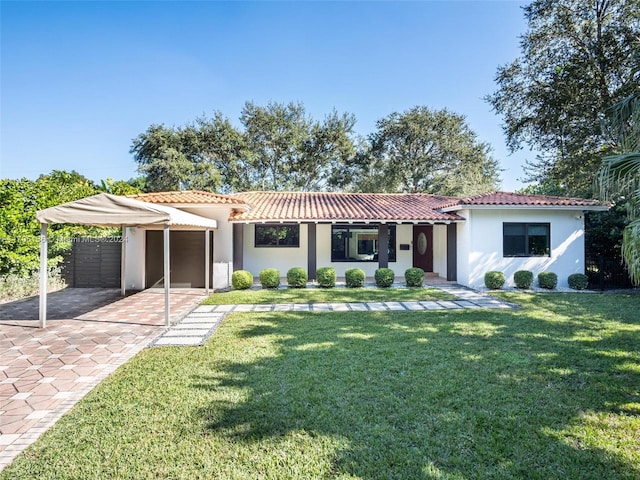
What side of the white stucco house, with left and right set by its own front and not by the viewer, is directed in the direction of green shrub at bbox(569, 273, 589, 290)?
left

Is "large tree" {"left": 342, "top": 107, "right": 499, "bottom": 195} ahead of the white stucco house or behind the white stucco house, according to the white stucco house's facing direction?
behind

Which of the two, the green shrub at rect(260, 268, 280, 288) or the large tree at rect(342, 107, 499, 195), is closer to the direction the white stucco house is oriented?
the green shrub

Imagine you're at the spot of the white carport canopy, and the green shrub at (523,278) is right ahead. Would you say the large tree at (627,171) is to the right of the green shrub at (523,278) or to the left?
right

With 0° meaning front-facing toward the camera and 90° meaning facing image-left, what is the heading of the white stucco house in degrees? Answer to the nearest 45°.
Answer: approximately 0°

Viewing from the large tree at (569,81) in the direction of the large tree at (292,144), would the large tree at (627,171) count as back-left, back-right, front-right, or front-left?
back-left

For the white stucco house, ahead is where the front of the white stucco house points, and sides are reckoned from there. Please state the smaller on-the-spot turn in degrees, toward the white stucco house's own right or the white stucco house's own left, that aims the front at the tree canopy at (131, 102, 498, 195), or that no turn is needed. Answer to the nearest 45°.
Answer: approximately 180°

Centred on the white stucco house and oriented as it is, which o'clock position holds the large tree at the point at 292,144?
The large tree is roughly at 5 o'clock from the white stucco house.

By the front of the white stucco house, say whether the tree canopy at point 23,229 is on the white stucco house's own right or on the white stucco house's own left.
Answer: on the white stucco house's own right
